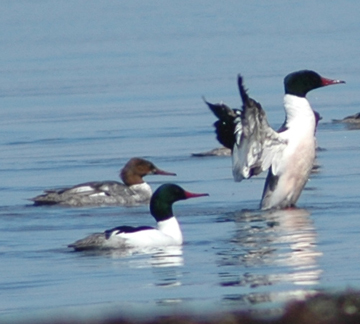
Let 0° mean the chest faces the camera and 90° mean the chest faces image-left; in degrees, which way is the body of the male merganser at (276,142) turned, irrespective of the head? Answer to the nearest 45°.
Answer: approximately 270°

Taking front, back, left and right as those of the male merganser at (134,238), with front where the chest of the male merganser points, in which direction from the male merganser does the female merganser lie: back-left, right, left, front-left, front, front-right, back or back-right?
left

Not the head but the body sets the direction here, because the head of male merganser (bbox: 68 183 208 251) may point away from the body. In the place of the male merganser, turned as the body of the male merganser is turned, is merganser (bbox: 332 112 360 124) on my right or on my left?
on my left

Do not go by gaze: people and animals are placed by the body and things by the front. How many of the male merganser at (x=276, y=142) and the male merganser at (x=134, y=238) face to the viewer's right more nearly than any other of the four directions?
2

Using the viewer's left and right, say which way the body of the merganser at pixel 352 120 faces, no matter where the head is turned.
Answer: facing to the right of the viewer

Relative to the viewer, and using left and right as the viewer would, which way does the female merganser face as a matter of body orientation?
facing to the right of the viewer

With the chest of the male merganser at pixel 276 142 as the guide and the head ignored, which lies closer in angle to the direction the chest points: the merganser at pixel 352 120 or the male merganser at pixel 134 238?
the merganser

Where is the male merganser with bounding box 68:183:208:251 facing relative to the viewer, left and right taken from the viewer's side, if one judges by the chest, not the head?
facing to the right of the viewer

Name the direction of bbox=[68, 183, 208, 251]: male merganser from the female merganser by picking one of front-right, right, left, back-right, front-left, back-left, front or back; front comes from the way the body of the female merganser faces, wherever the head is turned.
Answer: right
